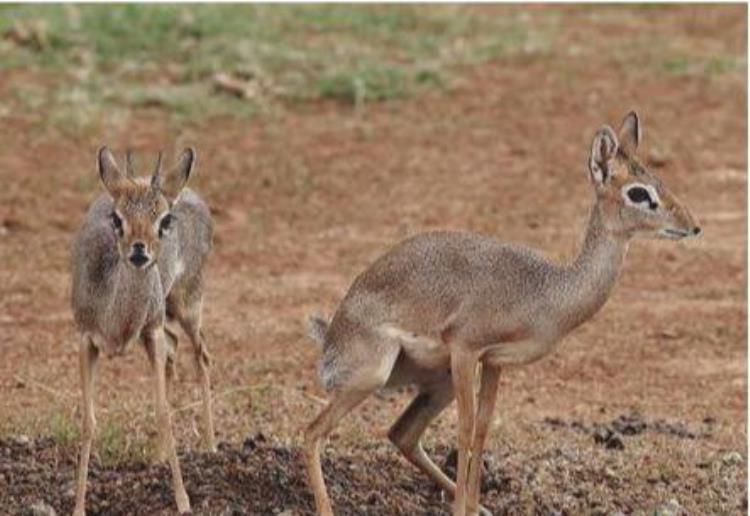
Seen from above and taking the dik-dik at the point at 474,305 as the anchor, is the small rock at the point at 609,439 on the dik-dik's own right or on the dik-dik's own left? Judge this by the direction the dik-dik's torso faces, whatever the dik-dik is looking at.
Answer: on the dik-dik's own left

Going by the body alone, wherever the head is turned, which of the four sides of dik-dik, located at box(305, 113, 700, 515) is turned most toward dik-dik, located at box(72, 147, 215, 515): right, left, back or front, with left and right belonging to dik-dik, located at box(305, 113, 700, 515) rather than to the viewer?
back

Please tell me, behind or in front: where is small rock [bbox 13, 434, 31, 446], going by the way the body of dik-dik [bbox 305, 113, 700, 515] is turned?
behind

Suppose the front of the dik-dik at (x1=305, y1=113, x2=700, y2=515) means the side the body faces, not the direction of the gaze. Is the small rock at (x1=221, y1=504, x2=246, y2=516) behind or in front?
behind

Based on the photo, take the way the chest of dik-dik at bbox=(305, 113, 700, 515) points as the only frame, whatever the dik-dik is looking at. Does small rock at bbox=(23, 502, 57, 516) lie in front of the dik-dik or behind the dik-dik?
behind

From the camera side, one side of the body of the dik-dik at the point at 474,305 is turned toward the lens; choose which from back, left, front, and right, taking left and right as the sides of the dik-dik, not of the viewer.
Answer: right
